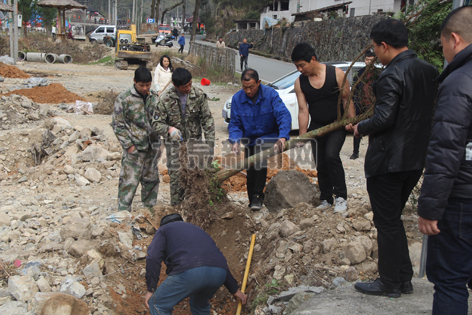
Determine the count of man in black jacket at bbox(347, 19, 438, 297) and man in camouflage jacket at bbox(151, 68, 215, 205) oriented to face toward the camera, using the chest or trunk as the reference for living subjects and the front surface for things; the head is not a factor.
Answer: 1

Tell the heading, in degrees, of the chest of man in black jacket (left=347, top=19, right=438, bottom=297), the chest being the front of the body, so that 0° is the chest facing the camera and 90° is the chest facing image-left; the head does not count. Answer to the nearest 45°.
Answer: approximately 135°

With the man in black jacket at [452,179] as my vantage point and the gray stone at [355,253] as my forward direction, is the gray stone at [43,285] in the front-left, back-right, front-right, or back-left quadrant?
front-left

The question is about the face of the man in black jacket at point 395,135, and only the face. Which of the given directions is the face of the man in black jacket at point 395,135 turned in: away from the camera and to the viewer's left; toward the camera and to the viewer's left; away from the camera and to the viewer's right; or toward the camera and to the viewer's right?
away from the camera and to the viewer's left

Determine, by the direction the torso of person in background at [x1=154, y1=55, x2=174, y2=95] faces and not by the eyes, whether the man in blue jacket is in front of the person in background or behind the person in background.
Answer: in front

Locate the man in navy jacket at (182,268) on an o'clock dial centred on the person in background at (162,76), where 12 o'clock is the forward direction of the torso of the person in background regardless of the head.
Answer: The man in navy jacket is roughly at 12 o'clock from the person in background.

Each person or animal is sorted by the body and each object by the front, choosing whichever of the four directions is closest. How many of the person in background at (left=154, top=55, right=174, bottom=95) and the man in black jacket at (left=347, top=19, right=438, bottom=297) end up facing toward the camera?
1

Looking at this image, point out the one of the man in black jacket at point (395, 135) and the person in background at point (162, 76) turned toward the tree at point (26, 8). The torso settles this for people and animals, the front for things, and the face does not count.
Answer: the man in black jacket

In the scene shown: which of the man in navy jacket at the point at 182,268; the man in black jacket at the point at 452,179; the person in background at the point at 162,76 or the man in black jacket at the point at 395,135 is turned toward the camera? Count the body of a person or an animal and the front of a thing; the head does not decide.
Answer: the person in background

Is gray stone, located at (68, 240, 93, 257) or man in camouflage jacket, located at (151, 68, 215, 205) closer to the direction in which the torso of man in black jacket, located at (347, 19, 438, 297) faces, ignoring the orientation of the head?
the man in camouflage jacket

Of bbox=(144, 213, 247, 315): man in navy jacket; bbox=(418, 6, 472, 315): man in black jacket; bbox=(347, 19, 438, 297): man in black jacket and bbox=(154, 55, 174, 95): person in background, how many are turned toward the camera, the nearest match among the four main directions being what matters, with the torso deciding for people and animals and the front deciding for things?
1

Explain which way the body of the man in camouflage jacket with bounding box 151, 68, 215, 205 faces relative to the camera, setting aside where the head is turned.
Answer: toward the camera

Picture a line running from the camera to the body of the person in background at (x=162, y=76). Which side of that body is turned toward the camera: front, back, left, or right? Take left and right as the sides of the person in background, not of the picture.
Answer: front
